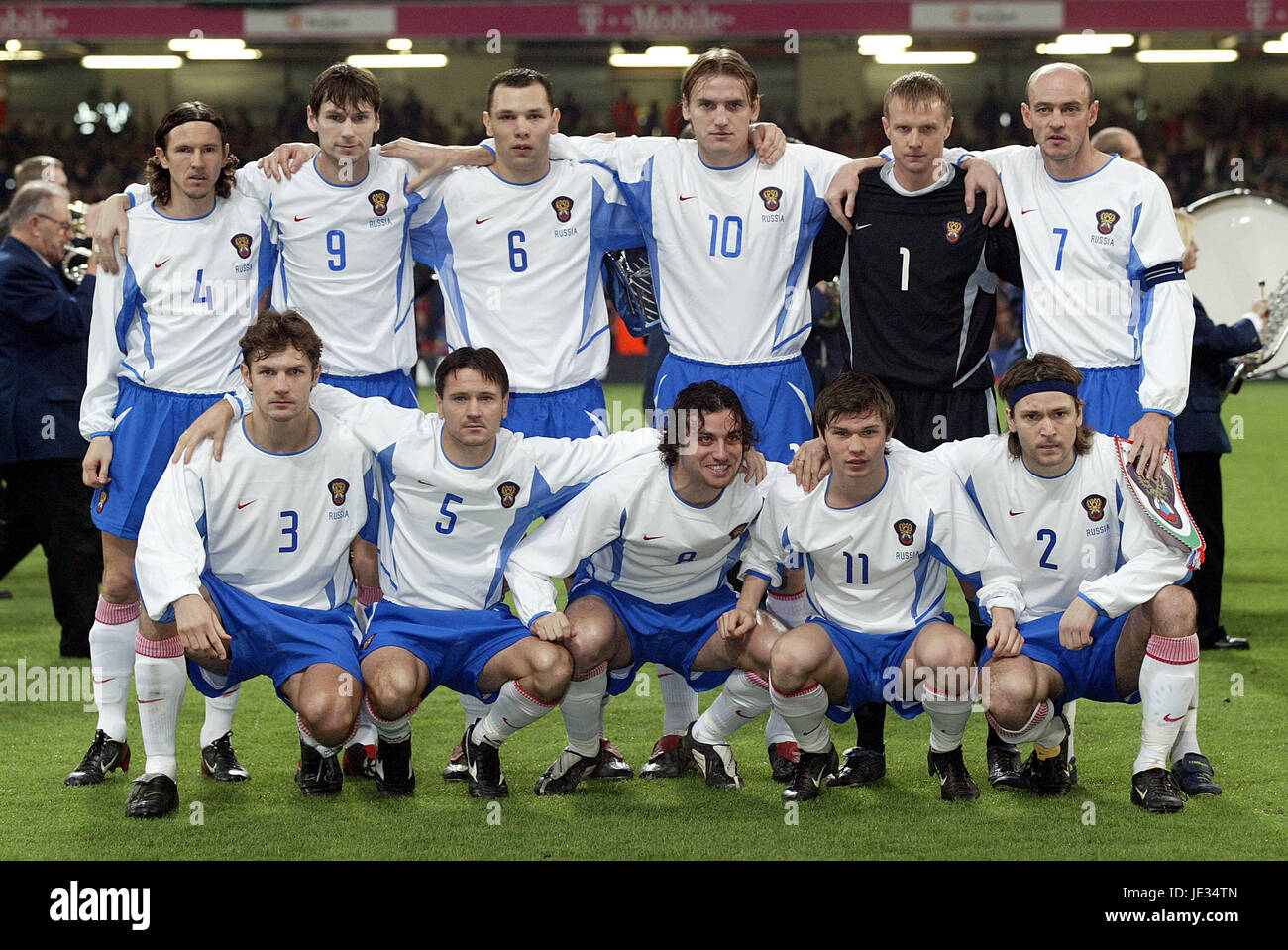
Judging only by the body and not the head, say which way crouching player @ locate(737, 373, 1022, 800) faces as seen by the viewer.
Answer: toward the camera

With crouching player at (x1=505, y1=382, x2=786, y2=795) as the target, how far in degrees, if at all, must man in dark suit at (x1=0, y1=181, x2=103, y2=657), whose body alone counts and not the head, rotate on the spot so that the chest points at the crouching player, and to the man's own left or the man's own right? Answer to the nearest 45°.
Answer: approximately 45° to the man's own right

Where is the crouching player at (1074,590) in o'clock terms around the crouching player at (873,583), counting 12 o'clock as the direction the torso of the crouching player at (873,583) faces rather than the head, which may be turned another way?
the crouching player at (1074,590) is roughly at 9 o'clock from the crouching player at (873,583).

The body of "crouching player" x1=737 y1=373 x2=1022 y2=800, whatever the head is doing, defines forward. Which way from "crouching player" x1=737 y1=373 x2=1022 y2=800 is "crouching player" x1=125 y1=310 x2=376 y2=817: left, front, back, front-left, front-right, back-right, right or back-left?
right

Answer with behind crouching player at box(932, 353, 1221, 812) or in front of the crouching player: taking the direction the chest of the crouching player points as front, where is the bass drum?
behind

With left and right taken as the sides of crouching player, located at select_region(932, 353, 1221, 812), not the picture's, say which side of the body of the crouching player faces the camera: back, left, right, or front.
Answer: front

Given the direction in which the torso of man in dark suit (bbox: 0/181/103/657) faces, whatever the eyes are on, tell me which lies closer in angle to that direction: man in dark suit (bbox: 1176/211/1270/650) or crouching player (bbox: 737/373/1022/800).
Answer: the man in dark suit

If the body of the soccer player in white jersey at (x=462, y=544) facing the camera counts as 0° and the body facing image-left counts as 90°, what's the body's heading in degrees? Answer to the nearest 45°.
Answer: approximately 0°

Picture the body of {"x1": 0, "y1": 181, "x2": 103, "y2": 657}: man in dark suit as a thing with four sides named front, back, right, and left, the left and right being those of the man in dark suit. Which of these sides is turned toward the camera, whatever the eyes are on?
right
